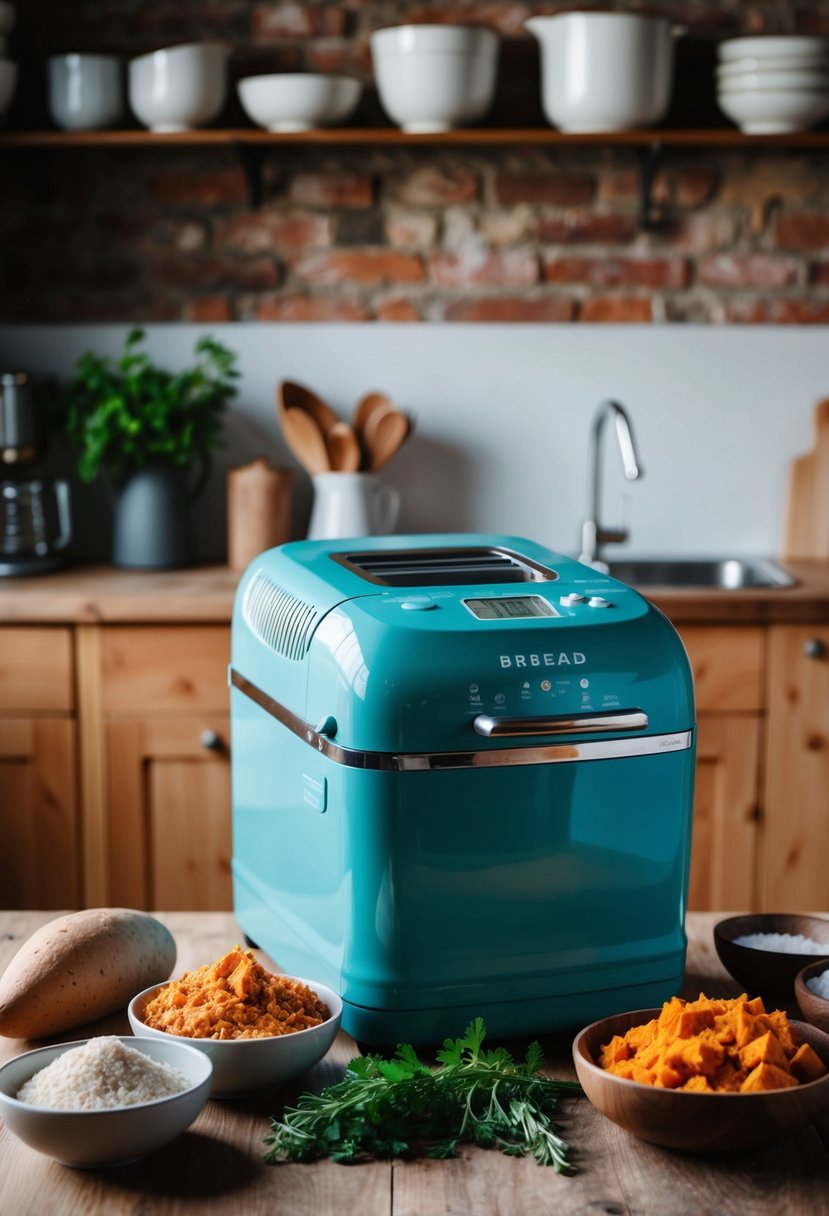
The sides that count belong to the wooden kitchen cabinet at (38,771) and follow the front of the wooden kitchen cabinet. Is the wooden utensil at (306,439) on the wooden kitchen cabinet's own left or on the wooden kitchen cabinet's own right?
on the wooden kitchen cabinet's own left

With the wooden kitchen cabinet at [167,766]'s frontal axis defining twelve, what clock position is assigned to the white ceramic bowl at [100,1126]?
The white ceramic bowl is roughly at 12 o'clock from the wooden kitchen cabinet.

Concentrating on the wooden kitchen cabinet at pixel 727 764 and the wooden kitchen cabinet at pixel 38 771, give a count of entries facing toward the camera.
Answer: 2

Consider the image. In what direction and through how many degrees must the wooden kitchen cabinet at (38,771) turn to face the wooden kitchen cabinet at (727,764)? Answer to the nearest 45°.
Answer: approximately 90° to its left

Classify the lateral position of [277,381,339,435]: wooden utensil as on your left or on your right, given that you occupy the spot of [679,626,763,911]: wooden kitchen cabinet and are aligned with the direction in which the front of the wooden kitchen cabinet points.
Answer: on your right

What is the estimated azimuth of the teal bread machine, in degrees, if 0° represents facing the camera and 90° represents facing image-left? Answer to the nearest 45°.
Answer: approximately 315°

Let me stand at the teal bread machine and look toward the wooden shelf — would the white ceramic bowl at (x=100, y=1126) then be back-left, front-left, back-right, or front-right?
back-left

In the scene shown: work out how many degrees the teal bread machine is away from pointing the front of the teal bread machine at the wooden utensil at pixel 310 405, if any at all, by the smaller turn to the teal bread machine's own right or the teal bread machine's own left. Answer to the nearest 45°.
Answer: approximately 135° to the teal bread machine's own left

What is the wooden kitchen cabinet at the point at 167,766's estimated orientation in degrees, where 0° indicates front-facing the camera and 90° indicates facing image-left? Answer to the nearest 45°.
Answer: approximately 0°

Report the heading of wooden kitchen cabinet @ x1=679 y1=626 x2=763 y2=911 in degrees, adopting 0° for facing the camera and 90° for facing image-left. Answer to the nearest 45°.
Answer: approximately 0°

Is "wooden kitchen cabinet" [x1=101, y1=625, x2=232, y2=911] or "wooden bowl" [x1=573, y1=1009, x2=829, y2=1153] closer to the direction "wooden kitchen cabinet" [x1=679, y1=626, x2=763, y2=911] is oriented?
the wooden bowl

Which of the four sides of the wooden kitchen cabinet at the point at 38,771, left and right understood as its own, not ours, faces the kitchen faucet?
left

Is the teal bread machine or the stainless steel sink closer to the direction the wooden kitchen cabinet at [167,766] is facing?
the teal bread machine
